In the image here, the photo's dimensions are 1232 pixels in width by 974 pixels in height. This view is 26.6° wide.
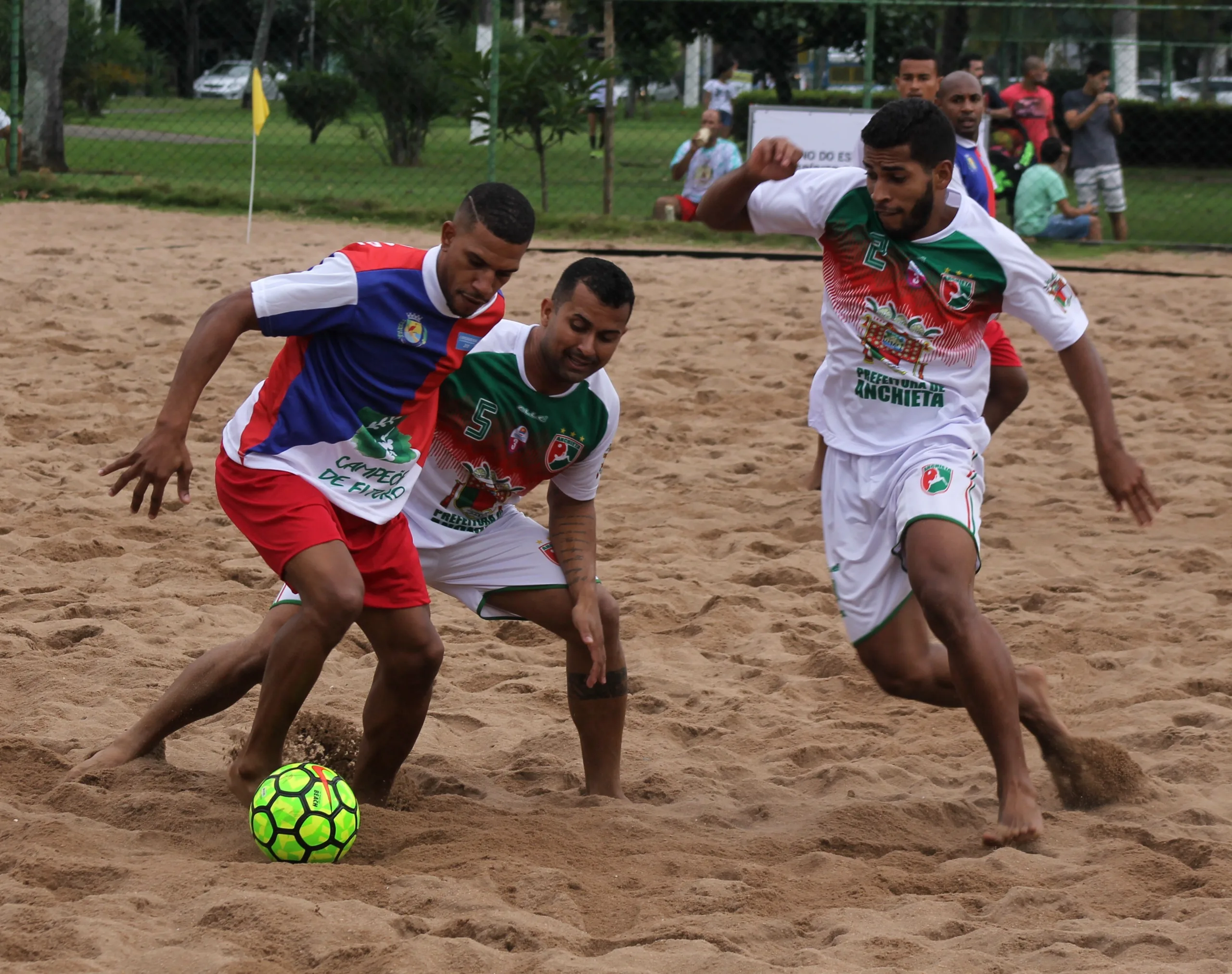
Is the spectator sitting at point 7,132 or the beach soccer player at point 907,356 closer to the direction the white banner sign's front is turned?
the beach soccer player

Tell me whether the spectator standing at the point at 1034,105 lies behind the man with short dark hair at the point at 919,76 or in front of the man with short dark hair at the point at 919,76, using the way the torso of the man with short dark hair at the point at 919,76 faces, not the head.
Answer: behind

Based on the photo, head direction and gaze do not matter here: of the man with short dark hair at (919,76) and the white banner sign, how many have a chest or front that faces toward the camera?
2

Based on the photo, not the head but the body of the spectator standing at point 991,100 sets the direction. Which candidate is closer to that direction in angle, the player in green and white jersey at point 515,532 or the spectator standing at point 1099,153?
the player in green and white jersey

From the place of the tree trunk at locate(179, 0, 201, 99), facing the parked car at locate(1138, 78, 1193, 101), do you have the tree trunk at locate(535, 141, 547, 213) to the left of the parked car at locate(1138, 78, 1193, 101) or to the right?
right

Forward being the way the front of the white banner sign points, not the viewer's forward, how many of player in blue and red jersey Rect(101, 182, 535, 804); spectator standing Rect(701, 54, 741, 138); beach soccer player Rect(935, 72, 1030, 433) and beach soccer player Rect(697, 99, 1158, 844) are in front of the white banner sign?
3

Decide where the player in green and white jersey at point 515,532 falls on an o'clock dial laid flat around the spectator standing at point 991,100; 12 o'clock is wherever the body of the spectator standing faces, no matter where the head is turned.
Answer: The player in green and white jersey is roughly at 12 o'clock from the spectator standing.

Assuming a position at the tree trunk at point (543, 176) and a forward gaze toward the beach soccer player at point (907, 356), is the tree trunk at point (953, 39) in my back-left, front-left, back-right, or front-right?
back-left
